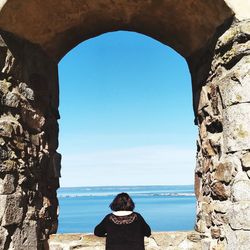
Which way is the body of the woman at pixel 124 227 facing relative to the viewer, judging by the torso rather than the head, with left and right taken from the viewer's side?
facing away from the viewer
